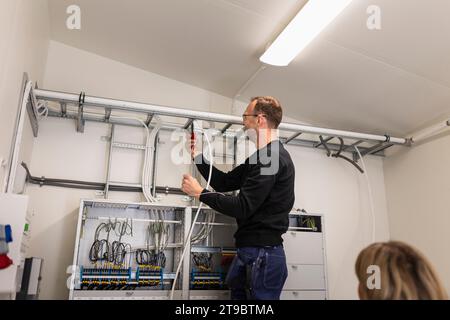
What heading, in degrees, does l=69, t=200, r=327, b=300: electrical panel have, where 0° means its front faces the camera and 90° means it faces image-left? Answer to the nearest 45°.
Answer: approximately 0°

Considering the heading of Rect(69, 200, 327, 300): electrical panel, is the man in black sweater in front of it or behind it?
in front

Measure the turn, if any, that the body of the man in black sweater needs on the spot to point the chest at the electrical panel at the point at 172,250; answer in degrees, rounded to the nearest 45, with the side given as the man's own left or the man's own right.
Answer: approximately 45° to the man's own right

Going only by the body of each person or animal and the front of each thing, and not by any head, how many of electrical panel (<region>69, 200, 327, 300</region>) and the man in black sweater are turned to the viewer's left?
1

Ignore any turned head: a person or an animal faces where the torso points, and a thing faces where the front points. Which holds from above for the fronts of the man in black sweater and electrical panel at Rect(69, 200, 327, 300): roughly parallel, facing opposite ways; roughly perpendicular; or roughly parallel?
roughly perpendicular

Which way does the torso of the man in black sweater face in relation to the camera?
to the viewer's left

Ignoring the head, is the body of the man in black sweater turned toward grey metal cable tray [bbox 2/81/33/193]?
yes
